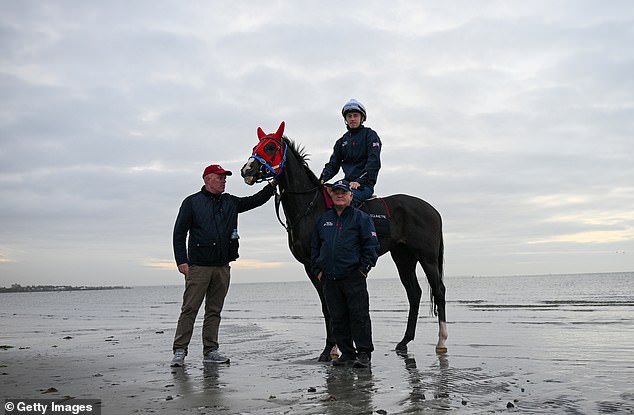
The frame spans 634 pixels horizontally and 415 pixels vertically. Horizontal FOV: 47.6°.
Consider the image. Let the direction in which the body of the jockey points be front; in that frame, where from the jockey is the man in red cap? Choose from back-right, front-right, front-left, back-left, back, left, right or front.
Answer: front-right

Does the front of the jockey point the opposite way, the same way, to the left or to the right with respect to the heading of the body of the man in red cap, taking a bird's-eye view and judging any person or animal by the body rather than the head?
to the right

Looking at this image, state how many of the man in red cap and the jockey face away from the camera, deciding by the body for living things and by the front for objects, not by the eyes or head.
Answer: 0

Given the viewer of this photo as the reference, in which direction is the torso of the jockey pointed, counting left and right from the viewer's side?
facing the viewer and to the left of the viewer

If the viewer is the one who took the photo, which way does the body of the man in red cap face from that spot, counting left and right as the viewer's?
facing the viewer and to the right of the viewer
